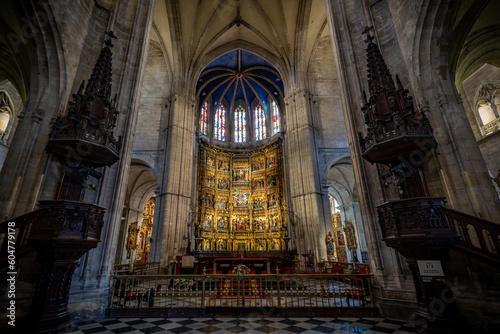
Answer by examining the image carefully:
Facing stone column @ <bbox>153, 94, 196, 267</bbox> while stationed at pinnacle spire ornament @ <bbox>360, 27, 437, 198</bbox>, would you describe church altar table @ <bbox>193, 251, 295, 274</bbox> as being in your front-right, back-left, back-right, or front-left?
front-right

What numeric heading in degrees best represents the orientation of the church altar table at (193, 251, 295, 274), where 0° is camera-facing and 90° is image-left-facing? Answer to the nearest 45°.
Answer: approximately 0°

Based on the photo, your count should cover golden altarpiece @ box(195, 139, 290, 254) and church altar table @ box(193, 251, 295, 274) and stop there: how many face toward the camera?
2

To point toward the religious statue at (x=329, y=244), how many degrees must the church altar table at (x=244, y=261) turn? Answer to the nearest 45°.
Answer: approximately 90° to its left

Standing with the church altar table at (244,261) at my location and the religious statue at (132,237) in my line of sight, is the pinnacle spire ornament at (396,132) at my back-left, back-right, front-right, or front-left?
back-left

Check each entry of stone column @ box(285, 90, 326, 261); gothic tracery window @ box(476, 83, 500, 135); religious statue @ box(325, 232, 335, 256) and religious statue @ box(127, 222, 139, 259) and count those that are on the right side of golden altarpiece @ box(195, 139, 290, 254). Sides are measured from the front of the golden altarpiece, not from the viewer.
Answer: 1

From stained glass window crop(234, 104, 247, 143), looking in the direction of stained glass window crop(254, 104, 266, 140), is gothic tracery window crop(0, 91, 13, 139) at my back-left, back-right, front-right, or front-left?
back-right

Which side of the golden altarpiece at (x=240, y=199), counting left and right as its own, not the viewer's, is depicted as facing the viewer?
front

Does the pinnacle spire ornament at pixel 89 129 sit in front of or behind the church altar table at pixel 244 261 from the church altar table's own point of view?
in front

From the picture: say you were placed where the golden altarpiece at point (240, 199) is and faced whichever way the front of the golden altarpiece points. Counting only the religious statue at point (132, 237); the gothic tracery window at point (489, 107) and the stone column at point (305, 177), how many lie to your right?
1

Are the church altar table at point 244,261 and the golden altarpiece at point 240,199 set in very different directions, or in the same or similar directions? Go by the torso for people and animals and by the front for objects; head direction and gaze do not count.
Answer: same or similar directions

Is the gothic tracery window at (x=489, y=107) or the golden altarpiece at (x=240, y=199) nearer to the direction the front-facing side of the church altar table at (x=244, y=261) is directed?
the gothic tracery window

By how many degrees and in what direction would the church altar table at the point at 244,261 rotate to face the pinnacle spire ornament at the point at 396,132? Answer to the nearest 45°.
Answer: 0° — it already faces it

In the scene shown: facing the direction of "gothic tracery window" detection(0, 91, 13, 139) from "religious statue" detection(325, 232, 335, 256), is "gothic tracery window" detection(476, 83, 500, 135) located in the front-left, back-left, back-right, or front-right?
back-left
